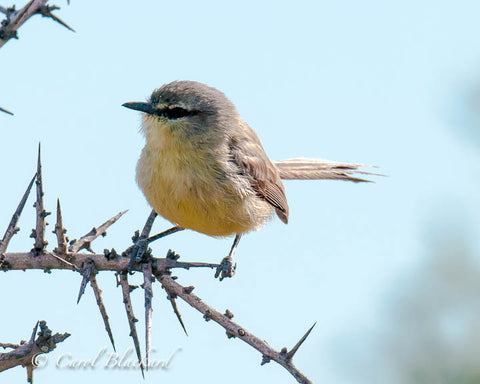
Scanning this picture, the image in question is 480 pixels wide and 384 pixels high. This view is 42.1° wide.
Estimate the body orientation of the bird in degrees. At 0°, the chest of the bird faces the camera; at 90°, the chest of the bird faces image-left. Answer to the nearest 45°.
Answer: approximately 45°
